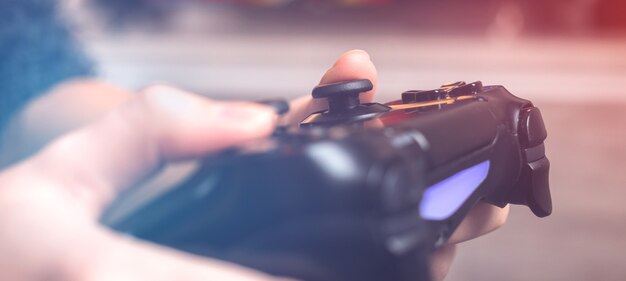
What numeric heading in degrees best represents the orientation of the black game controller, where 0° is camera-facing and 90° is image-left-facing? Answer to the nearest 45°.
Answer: approximately 315°
